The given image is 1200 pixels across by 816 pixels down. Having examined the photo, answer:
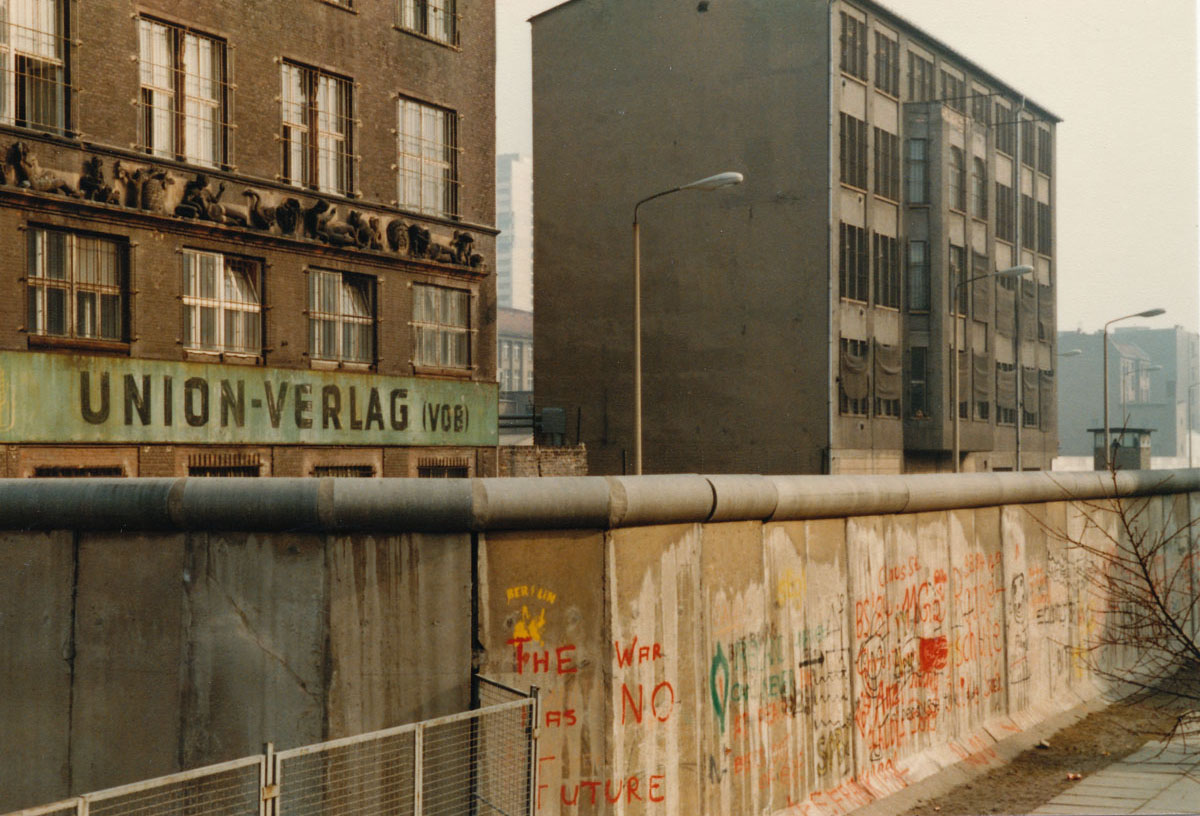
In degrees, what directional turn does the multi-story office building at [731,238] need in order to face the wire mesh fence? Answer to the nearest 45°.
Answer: approximately 45° to its right

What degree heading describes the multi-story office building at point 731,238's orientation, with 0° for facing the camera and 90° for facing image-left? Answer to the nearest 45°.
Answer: approximately 315°
